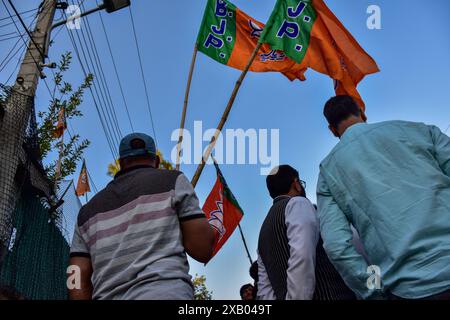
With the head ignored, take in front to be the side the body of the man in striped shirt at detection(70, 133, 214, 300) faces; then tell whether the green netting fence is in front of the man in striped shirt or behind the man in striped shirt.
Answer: in front

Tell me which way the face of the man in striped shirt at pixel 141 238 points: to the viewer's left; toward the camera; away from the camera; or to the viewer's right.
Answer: away from the camera

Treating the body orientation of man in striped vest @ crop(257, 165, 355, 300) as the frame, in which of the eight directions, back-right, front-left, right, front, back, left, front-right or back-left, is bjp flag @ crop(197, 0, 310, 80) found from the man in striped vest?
front-left

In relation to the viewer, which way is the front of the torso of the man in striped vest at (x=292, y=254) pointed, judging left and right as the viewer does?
facing away from the viewer and to the right of the viewer

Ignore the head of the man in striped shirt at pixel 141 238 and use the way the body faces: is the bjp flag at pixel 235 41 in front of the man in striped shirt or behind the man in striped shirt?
in front

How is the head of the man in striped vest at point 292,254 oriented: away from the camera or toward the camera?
away from the camera

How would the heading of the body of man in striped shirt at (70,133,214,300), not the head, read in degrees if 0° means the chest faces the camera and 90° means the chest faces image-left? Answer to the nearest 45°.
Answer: approximately 180°

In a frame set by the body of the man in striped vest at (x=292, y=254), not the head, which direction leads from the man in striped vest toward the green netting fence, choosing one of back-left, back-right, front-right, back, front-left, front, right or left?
left
